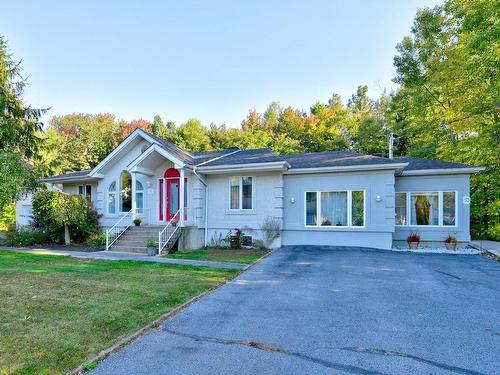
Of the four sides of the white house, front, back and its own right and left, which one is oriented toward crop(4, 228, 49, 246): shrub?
right

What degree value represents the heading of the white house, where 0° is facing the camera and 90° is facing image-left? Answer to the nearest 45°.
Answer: approximately 0°

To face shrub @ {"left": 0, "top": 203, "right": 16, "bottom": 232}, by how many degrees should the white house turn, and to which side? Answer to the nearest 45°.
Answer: approximately 135° to its right

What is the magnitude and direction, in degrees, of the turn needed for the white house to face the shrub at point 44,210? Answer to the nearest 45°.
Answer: approximately 90° to its right

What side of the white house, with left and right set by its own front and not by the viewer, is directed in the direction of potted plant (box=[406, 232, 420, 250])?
left

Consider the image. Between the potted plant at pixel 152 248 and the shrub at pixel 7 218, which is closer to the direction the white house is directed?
the potted plant

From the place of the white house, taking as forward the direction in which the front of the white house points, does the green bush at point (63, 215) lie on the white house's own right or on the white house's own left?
on the white house's own right

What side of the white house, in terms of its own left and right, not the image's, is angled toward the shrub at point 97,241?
right

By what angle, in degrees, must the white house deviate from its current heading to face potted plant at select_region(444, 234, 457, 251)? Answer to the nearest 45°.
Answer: approximately 90° to its left
